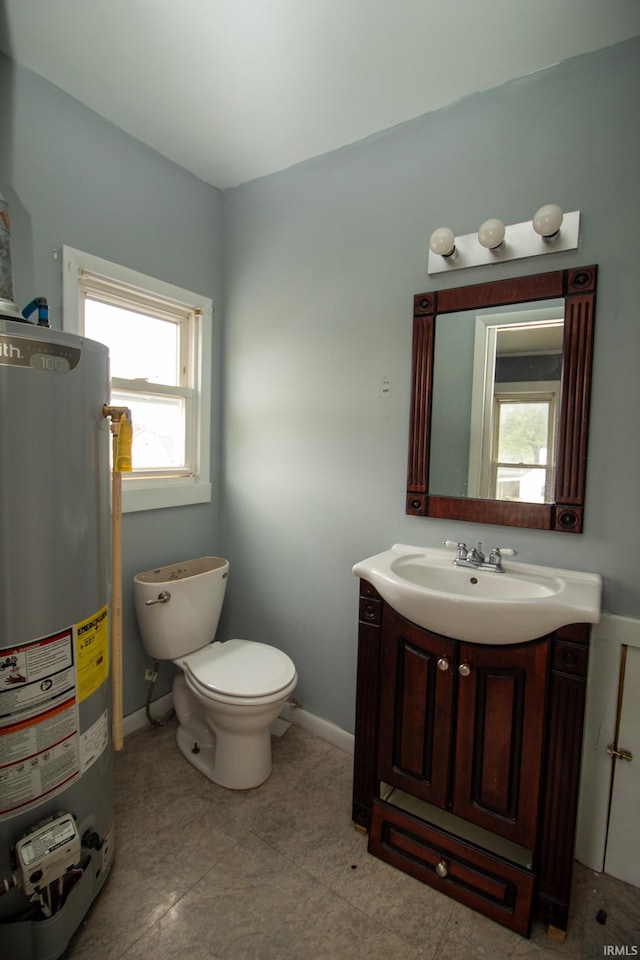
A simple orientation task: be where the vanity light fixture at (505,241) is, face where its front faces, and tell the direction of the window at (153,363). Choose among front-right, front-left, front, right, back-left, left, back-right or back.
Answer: front-right

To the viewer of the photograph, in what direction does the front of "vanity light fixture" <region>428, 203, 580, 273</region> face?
facing the viewer and to the left of the viewer

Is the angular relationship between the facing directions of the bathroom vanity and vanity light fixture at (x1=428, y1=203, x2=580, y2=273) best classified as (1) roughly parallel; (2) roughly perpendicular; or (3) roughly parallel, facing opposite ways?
roughly parallel

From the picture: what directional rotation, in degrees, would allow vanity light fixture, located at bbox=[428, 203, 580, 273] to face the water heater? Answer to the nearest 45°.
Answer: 0° — it already faces it

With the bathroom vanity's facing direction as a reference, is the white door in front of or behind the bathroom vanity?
behind

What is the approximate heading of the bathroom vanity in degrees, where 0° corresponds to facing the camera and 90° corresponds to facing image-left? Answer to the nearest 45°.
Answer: approximately 45°

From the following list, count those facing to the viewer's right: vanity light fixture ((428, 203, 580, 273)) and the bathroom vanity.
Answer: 0
